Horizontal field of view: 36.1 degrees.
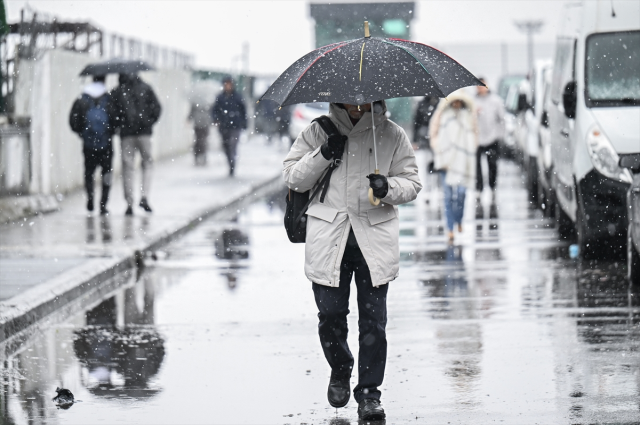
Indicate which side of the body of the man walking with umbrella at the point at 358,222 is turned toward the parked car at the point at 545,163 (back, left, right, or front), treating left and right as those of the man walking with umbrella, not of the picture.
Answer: back

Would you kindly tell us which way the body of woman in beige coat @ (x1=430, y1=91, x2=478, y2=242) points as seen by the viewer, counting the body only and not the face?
toward the camera

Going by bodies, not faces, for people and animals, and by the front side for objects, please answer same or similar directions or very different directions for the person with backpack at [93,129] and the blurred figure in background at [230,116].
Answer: very different directions

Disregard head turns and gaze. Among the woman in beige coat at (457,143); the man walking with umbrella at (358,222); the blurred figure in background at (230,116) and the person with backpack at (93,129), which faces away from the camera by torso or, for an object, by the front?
the person with backpack

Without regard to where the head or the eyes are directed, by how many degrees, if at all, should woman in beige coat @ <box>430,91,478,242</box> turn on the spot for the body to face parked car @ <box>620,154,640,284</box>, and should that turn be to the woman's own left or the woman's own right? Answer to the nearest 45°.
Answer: approximately 45° to the woman's own left

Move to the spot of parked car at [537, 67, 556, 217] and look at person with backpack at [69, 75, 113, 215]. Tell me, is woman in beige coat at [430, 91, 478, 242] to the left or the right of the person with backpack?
left

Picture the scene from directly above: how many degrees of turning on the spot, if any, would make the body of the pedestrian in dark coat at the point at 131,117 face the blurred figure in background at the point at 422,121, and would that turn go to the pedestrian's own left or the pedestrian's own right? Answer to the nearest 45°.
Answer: approximately 90° to the pedestrian's own right

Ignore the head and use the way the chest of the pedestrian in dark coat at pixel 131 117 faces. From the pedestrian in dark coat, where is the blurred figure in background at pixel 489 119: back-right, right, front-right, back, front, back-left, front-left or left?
right

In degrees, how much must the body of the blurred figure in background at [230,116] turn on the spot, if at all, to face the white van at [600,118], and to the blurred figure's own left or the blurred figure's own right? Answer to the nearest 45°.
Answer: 0° — they already face it

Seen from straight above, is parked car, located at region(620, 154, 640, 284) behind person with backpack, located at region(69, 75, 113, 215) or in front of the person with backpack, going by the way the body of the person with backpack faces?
behind

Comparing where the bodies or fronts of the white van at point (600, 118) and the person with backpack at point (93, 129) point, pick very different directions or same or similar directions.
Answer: very different directions

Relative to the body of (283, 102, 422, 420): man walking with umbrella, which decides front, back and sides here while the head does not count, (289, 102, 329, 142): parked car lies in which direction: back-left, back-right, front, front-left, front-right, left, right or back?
back

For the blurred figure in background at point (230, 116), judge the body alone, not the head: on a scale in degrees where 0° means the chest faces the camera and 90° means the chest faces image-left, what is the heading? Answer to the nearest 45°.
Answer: approximately 0°

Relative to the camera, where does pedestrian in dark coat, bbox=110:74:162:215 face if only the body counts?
away from the camera
